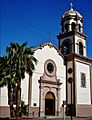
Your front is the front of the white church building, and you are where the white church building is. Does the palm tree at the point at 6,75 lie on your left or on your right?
on your right

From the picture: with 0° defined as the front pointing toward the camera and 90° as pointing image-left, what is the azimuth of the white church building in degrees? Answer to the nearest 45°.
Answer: approximately 315°

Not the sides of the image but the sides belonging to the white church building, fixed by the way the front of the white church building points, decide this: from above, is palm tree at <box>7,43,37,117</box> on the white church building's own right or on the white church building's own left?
on the white church building's own right
